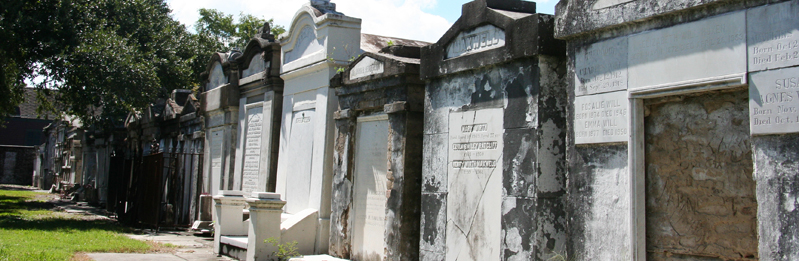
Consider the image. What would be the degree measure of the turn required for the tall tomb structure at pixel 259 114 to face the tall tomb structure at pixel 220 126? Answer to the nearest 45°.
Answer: approximately 90° to its right

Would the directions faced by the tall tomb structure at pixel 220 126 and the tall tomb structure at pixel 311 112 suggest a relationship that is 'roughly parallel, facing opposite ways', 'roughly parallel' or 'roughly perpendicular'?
roughly parallel

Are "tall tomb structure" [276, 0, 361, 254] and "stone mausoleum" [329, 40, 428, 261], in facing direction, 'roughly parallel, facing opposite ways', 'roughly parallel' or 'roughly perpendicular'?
roughly parallel

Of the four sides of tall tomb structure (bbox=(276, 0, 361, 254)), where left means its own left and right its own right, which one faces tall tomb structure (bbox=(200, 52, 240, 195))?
right

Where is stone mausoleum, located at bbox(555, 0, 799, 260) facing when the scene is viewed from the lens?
facing the viewer and to the left of the viewer

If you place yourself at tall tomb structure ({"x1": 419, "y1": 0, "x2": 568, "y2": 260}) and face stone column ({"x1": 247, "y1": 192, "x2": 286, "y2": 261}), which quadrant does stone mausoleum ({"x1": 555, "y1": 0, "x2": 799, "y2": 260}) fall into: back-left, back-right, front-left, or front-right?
back-left

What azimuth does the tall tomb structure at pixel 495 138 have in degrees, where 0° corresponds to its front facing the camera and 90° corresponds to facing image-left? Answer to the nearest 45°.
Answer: approximately 45°

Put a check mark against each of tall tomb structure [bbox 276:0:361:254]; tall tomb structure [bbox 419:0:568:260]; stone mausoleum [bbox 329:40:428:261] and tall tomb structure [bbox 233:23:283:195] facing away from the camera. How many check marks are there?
0

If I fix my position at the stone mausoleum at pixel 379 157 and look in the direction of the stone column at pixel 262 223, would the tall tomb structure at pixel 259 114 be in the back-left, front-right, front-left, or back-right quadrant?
front-right

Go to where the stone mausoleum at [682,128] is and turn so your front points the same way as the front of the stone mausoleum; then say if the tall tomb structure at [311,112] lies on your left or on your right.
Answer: on your right

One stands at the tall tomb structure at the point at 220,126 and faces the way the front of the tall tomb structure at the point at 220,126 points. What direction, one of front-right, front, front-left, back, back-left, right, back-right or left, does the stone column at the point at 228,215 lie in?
front-left

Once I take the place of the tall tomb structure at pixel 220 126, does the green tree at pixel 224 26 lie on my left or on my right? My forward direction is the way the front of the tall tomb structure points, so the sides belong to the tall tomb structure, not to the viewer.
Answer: on my right

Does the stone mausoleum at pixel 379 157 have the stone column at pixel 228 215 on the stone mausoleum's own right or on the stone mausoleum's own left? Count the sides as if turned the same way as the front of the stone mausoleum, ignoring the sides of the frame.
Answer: on the stone mausoleum's own right

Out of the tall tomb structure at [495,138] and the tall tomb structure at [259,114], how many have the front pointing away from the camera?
0

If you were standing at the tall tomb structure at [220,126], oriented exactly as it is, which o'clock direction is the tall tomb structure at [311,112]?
the tall tomb structure at [311,112] is roughly at 10 o'clock from the tall tomb structure at [220,126].

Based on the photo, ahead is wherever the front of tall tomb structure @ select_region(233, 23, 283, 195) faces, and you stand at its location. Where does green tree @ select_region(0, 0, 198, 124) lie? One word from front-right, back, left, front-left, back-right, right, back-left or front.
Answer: right

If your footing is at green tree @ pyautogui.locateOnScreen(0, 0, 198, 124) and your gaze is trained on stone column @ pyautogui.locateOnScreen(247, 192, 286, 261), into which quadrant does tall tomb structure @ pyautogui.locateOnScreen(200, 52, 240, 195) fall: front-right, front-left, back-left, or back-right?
front-left

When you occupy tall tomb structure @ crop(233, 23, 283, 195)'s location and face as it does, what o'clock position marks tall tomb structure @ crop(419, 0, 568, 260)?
tall tomb structure @ crop(419, 0, 568, 260) is roughly at 10 o'clock from tall tomb structure @ crop(233, 23, 283, 195).

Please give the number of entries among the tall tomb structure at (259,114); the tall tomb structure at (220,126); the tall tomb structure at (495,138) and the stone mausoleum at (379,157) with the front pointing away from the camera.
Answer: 0

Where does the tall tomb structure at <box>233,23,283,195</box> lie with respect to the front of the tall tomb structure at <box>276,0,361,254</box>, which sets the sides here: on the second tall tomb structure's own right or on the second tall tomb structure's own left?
on the second tall tomb structure's own right
